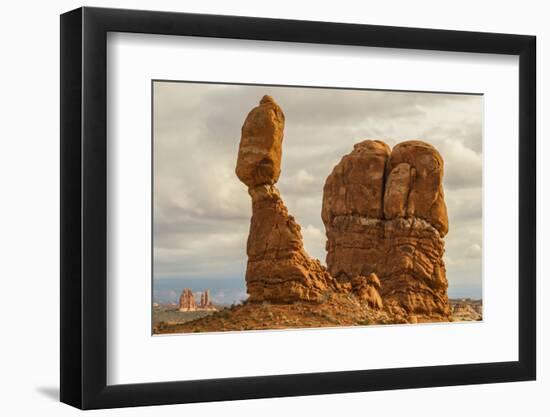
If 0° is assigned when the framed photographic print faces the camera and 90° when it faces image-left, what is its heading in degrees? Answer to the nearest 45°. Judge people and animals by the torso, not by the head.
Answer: approximately 315°
